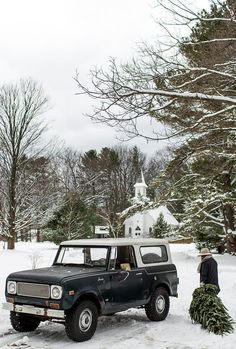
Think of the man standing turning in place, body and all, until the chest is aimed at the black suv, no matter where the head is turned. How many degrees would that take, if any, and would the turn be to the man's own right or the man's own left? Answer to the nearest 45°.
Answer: approximately 45° to the man's own left

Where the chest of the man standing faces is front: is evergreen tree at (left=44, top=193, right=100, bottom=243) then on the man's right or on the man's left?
on the man's right

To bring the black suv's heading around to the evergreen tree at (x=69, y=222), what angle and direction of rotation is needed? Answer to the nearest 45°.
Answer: approximately 135° to its right

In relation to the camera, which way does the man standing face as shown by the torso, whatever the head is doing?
to the viewer's left

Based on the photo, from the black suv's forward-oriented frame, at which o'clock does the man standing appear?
The man standing is roughly at 7 o'clock from the black suv.

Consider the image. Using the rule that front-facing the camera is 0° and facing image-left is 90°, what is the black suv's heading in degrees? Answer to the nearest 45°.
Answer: approximately 45°

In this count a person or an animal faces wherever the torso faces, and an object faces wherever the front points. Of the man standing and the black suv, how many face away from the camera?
0
